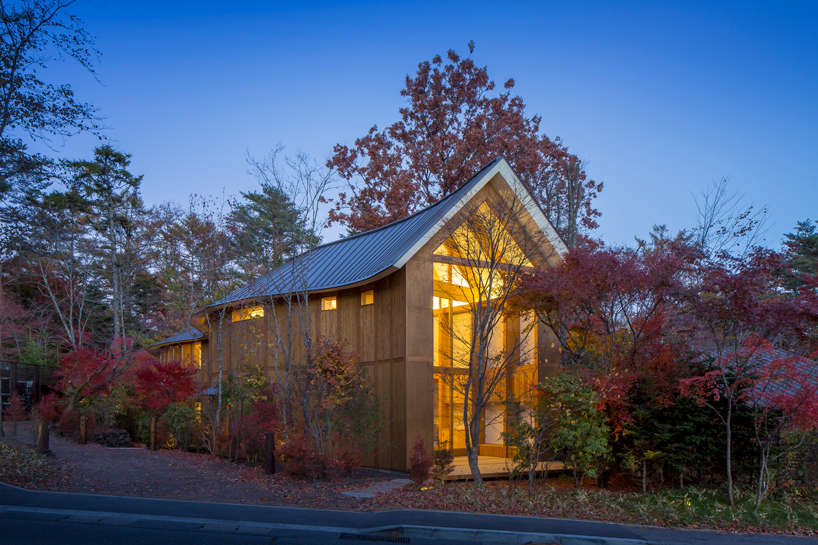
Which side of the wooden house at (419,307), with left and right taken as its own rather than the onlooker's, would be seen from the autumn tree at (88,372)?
back

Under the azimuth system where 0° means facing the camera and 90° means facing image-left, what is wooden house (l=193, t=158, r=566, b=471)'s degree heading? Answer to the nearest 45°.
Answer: approximately 315°

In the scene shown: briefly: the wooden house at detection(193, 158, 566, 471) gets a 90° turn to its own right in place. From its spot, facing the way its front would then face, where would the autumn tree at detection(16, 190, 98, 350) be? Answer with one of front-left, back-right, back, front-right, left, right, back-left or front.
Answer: right

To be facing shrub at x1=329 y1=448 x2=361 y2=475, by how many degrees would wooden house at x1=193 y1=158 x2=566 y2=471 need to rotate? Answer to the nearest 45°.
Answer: approximately 90° to its right

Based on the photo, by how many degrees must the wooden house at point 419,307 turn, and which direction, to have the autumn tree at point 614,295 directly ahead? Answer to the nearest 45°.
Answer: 0° — it already faces it

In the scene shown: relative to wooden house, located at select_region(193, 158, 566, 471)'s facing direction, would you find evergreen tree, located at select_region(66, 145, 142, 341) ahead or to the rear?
to the rear

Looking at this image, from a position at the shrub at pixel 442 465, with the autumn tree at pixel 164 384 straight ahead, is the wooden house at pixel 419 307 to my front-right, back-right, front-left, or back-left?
front-right

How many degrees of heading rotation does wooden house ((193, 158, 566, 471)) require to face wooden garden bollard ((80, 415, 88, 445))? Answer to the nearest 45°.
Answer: approximately 180°

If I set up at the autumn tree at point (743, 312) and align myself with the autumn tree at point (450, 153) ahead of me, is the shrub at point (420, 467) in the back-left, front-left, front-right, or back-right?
front-left

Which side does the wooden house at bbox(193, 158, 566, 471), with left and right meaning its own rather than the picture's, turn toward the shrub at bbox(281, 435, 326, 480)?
right

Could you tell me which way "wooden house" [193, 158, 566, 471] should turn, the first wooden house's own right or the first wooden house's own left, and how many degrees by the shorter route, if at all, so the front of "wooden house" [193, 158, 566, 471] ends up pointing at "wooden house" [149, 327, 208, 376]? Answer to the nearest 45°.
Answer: approximately 180°

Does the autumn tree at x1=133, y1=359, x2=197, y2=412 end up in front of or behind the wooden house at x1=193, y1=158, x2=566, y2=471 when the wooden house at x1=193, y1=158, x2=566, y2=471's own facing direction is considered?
behind

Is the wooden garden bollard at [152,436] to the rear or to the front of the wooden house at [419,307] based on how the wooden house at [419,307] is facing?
to the rear
